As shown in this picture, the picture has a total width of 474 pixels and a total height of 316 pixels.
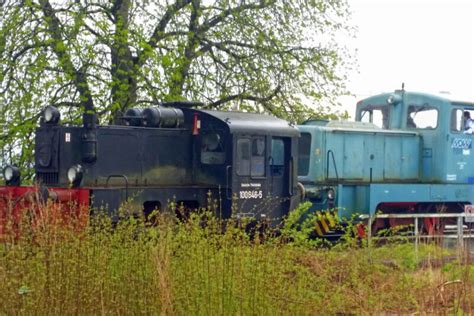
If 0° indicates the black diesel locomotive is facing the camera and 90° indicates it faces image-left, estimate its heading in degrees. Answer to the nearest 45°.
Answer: approximately 45°

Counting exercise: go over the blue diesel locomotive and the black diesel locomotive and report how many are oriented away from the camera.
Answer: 0

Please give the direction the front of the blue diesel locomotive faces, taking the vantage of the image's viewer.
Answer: facing the viewer and to the left of the viewer

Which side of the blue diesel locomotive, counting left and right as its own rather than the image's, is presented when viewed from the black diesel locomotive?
front

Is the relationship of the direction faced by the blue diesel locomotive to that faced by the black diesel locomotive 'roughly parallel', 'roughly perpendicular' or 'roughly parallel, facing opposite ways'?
roughly parallel

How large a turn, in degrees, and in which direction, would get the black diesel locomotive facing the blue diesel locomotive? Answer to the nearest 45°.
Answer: approximately 180°
